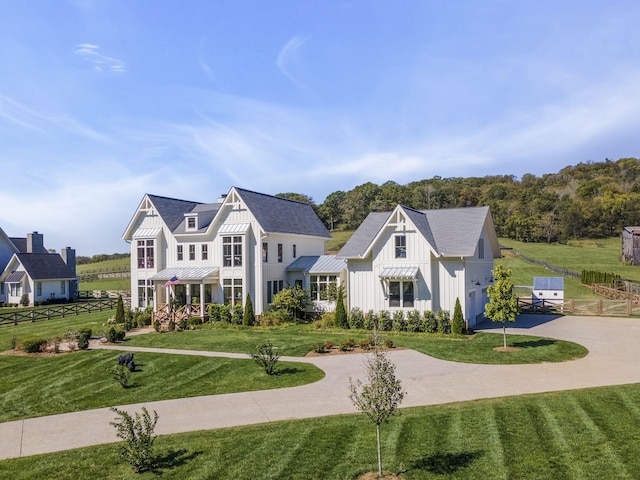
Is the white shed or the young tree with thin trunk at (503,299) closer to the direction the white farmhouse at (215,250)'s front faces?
the young tree with thin trunk

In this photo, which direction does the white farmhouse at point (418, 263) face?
toward the camera

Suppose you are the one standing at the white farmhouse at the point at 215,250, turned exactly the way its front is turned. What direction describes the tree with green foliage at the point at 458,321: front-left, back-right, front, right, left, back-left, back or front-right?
left

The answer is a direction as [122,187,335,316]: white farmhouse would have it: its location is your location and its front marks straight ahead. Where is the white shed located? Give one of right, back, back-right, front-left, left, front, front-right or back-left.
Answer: back-left

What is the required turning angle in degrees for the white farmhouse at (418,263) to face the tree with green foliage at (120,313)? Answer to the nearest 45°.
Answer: approximately 90° to its right

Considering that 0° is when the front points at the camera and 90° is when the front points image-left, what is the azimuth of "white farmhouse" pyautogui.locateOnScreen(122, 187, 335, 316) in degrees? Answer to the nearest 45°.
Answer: approximately 45°

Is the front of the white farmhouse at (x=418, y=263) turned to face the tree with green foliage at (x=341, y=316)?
no

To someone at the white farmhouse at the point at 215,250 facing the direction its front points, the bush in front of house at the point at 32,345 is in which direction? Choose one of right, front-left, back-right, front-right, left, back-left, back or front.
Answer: front

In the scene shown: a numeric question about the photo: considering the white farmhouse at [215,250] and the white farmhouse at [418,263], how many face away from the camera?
0

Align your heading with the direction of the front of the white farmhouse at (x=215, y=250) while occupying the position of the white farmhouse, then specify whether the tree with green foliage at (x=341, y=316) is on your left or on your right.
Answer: on your left

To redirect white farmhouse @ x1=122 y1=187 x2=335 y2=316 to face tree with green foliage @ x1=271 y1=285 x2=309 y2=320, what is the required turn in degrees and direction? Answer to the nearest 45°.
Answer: approximately 90° to its left

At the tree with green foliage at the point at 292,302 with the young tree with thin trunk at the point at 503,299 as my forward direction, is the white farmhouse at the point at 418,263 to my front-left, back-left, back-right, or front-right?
front-left

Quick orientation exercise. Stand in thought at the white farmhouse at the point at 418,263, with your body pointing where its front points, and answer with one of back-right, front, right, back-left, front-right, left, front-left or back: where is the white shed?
back-left

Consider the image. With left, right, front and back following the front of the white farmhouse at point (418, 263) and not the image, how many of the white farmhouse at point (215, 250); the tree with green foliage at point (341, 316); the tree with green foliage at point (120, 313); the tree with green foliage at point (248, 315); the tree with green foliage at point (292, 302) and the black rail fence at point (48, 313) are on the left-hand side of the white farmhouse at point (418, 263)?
0

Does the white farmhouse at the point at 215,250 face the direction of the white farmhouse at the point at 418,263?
no
